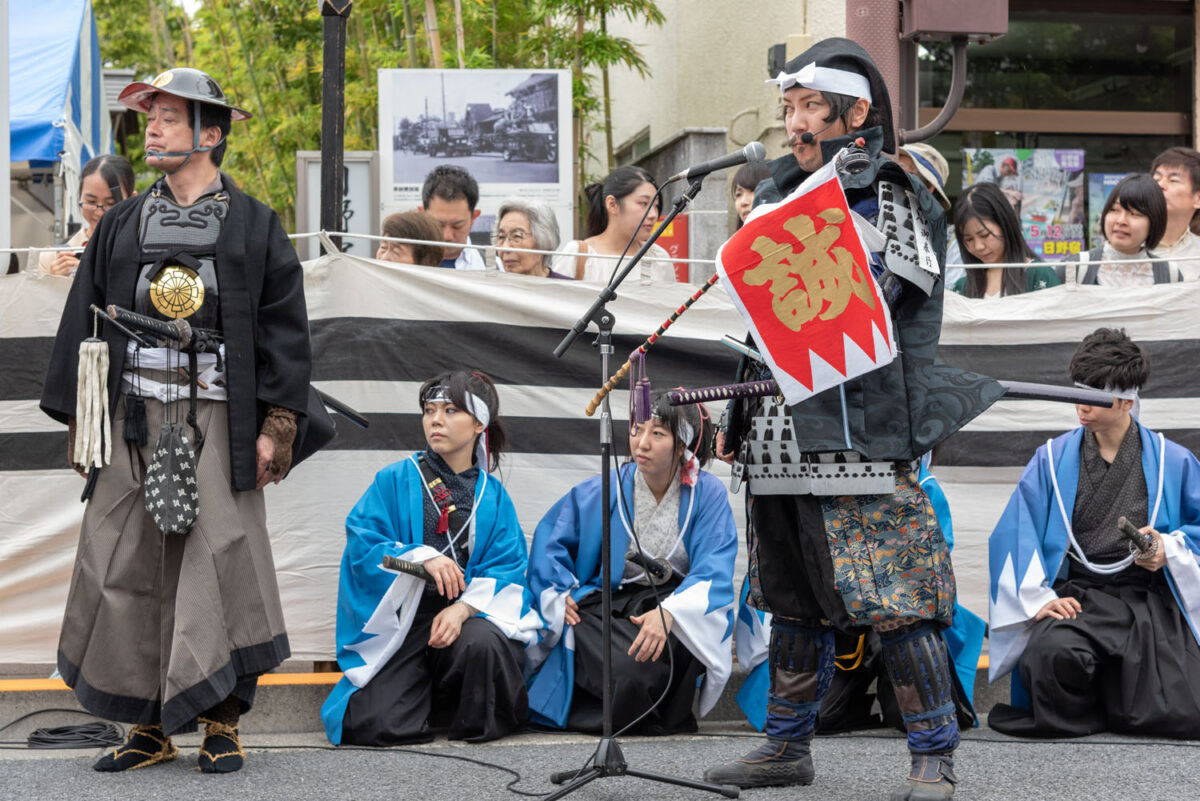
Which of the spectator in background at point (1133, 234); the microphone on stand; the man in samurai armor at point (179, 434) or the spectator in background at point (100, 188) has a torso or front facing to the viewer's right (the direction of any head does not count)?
the microphone on stand

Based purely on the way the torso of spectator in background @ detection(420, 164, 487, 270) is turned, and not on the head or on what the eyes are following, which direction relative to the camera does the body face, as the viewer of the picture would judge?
toward the camera

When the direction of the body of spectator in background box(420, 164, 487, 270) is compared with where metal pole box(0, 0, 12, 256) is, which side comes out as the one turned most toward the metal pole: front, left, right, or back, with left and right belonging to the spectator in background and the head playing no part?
right

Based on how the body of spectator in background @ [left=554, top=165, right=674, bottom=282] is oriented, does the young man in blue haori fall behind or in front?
in front

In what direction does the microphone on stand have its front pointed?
to the viewer's right

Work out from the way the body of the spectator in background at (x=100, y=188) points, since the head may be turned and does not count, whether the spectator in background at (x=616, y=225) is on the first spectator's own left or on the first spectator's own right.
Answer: on the first spectator's own left

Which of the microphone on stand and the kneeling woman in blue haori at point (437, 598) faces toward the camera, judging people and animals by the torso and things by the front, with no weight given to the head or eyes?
the kneeling woman in blue haori

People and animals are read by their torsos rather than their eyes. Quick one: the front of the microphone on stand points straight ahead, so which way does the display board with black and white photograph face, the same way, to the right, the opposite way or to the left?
to the right

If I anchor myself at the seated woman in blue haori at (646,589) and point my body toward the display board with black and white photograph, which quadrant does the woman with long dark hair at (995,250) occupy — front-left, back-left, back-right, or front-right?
front-right

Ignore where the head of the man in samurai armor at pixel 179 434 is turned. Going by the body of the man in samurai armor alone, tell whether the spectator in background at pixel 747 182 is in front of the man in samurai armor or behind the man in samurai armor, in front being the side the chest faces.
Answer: behind

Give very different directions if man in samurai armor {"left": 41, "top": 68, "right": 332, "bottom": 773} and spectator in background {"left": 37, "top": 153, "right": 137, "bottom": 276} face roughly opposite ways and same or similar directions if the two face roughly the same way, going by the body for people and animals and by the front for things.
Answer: same or similar directions

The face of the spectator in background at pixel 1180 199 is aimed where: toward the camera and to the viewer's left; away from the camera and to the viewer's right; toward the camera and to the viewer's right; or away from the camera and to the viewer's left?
toward the camera and to the viewer's left

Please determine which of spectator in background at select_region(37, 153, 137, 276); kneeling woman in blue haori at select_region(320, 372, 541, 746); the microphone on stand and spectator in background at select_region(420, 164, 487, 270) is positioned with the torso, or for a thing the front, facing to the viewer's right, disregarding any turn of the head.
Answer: the microphone on stand

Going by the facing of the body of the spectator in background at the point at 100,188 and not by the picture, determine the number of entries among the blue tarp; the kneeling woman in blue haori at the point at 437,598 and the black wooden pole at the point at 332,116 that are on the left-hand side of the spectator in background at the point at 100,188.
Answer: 2

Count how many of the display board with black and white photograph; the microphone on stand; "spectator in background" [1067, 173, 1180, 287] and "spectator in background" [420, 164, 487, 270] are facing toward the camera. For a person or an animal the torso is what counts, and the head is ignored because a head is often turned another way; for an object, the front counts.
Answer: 3
